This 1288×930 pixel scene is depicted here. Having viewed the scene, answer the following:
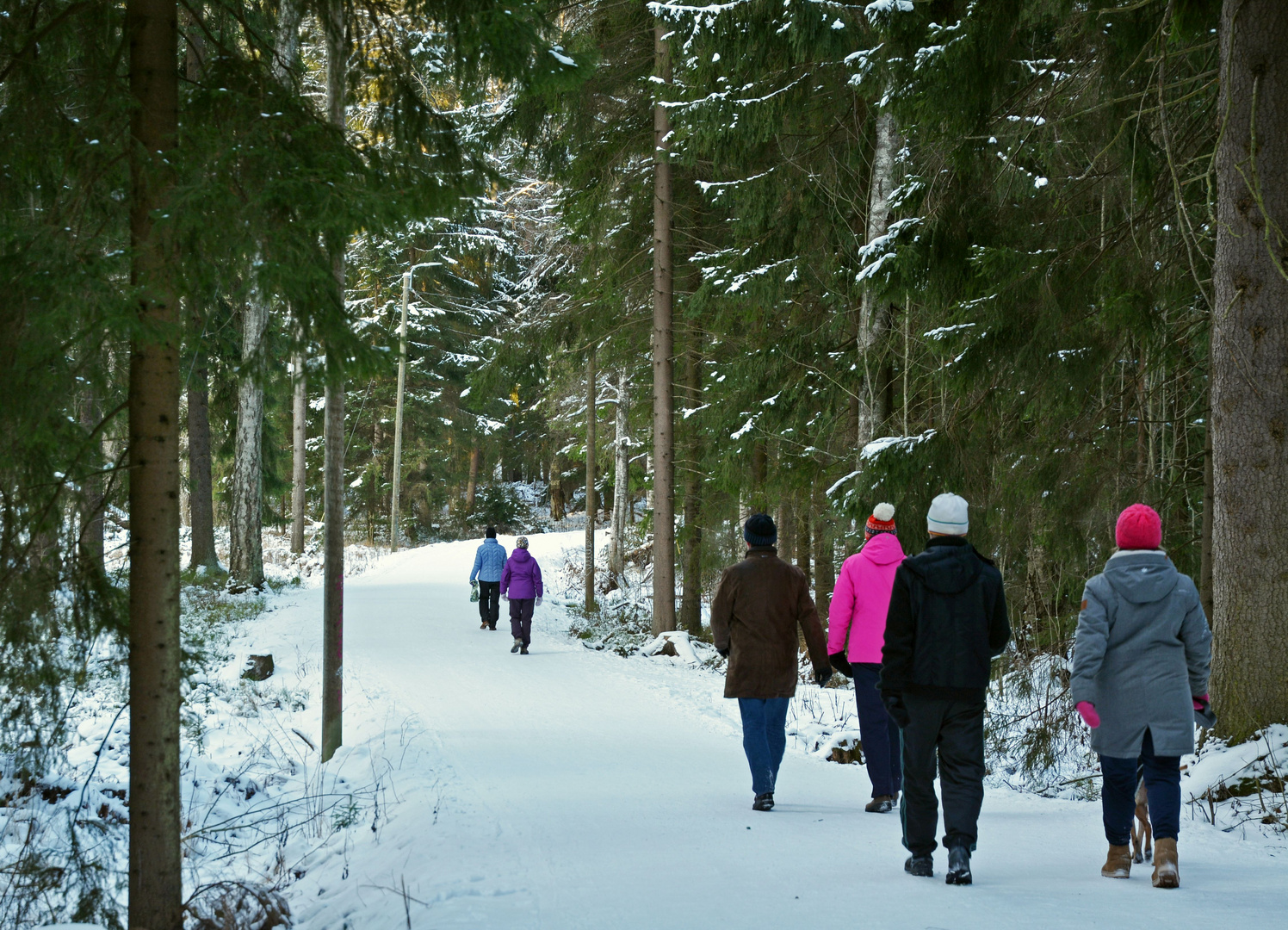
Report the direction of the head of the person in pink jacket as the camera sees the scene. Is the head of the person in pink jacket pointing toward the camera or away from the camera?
away from the camera

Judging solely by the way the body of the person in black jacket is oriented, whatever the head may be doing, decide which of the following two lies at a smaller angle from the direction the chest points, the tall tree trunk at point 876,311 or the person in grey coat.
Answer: the tall tree trunk

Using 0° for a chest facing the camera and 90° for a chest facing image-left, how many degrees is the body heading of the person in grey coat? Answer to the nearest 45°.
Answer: approximately 180°

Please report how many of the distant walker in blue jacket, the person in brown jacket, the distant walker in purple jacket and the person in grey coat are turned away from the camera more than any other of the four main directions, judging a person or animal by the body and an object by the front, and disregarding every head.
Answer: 4

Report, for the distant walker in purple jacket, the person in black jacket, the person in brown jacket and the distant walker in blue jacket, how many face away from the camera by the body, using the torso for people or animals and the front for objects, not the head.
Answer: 4

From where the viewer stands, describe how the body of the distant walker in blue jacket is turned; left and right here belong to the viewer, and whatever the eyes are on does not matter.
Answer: facing away from the viewer

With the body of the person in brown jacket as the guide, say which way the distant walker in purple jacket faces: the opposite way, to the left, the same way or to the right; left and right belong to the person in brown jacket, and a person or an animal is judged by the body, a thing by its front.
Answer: the same way

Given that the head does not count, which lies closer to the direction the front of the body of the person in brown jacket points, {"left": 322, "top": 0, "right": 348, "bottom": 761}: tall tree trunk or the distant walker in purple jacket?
the distant walker in purple jacket

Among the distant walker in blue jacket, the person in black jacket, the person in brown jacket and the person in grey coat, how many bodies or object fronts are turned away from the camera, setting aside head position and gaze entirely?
4

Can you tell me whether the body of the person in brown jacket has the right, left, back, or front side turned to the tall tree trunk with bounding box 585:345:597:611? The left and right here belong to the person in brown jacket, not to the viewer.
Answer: front

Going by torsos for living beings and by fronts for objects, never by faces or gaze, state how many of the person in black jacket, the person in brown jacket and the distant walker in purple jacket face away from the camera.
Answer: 3

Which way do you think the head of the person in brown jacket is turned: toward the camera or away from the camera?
away from the camera

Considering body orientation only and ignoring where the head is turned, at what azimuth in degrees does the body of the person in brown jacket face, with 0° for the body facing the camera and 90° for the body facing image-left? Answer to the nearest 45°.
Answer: approximately 180°

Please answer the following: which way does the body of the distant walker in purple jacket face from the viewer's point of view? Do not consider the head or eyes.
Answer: away from the camera

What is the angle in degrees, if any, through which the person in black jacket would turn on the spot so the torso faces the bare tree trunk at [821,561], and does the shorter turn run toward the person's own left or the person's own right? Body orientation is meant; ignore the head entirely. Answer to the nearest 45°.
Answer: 0° — they already face it

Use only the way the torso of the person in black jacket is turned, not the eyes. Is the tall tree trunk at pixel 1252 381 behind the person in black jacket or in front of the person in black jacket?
in front
